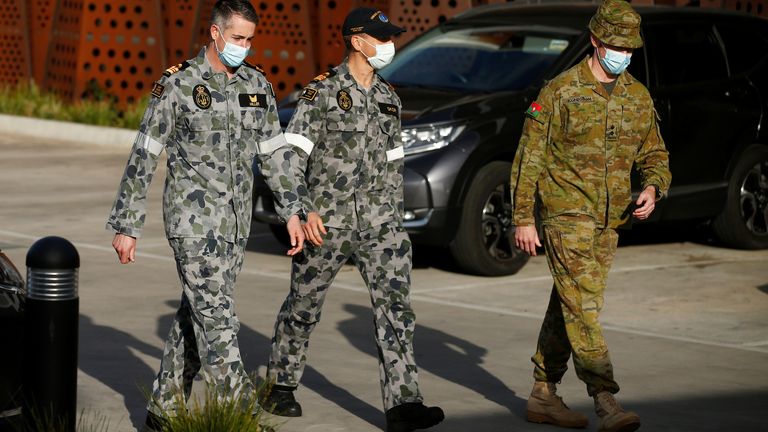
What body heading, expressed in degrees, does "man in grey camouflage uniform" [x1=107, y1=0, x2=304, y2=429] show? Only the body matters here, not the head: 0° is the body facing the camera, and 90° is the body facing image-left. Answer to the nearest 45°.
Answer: approximately 315°

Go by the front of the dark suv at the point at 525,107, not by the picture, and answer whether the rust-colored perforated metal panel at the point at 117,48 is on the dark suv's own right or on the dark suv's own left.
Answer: on the dark suv's own right

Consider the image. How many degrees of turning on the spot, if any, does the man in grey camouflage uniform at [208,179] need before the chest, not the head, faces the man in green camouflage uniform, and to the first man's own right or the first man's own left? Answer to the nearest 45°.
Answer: approximately 45° to the first man's own left

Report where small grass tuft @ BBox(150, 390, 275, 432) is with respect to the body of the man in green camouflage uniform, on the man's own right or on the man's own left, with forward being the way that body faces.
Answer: on the man's own right

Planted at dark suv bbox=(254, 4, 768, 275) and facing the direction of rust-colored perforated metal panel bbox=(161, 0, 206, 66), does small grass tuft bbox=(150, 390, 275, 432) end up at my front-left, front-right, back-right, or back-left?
back-left

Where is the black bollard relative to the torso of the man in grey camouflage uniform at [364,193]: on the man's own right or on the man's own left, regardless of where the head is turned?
on the man's own right

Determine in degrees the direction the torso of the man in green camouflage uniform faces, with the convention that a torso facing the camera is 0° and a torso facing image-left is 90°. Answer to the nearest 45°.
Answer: approximately 315°

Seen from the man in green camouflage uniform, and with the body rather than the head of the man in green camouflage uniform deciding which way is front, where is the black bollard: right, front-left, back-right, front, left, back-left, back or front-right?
right
